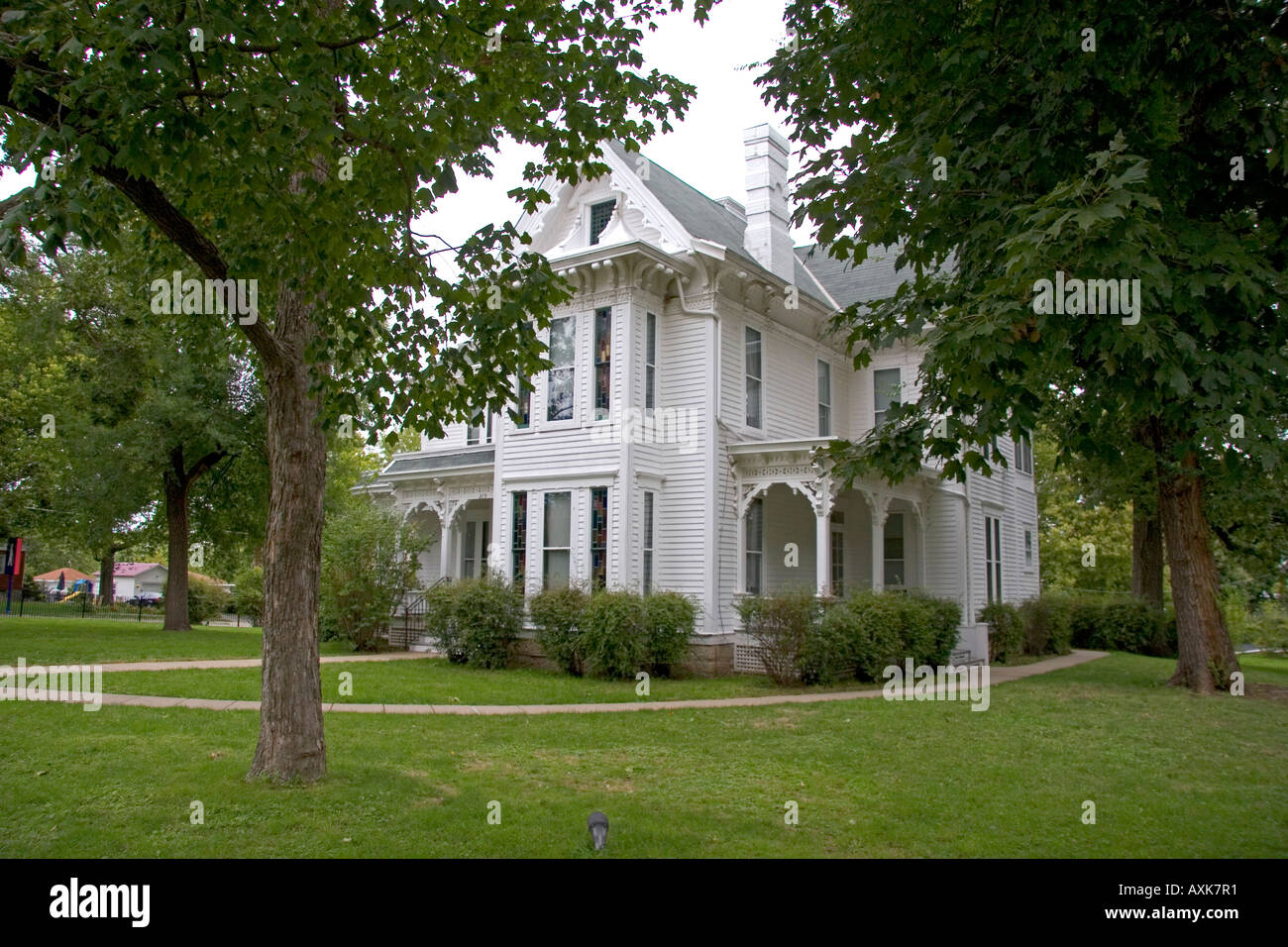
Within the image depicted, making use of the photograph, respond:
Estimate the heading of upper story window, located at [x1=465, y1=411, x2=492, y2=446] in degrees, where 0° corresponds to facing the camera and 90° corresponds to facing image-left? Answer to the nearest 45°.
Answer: approximately 45°

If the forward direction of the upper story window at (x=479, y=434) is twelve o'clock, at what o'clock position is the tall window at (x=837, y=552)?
The tall window is roughly at 8 o'clock from the upper story window.

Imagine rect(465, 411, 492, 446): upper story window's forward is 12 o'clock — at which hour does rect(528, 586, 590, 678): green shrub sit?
The green shrub is roughly at 10 o'clock from the upper story window.

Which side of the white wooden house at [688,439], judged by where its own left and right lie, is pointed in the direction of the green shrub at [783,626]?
left

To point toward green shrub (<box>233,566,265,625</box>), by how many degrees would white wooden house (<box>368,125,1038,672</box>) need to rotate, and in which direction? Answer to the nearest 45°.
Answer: approximately 90° to its right

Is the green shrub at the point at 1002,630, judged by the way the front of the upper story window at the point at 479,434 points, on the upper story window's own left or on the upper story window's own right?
on the upper story window's own left

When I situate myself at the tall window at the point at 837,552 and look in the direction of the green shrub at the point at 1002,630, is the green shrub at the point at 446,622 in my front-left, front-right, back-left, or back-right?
back-right

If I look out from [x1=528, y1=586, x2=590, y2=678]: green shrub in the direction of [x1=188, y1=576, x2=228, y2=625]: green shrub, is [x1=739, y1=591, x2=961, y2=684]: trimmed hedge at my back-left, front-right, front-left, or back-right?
back-right

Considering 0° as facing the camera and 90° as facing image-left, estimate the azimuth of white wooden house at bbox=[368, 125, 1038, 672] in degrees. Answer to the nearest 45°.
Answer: approximately 45°

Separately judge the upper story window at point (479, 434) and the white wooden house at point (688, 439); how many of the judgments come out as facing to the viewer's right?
0

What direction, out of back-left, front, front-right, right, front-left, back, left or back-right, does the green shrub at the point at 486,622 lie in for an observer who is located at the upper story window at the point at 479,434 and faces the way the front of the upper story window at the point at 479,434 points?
front-left
